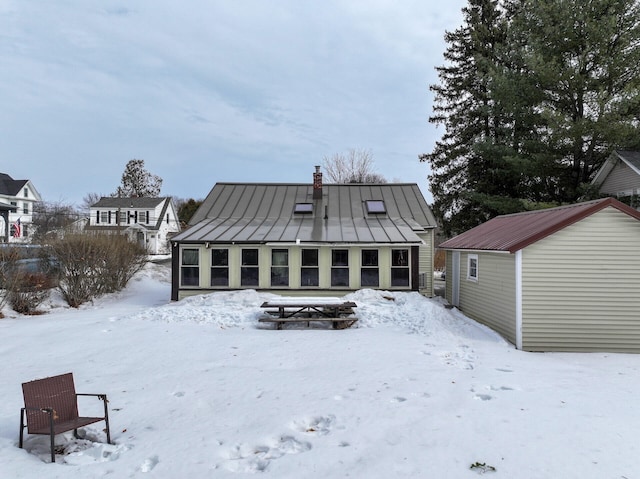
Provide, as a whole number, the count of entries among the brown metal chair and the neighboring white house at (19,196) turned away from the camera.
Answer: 0

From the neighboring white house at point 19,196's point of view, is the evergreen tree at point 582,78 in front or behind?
in front

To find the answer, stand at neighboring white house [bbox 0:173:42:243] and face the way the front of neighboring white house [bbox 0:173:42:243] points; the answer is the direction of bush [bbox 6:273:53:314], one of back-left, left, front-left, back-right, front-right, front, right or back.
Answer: front-right

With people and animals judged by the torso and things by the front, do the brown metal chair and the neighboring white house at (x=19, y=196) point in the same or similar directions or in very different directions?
same or similar directions

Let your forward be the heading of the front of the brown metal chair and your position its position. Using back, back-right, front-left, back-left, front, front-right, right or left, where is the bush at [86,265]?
back-left

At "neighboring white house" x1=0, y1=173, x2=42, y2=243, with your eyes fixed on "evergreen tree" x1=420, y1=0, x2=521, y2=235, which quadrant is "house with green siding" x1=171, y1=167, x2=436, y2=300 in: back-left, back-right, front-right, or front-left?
front-right

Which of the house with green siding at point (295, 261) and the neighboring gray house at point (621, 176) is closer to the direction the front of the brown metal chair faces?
the neighboring gray house

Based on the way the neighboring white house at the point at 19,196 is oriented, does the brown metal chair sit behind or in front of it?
in front

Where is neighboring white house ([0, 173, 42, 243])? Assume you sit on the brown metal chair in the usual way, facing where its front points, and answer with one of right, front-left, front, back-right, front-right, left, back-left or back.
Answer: back-left

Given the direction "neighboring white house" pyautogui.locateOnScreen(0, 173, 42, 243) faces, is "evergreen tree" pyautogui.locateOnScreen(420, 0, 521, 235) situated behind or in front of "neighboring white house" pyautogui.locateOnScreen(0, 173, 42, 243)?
in front

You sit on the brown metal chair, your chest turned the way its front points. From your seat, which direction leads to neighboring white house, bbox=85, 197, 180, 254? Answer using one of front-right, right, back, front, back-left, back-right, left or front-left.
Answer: back-left

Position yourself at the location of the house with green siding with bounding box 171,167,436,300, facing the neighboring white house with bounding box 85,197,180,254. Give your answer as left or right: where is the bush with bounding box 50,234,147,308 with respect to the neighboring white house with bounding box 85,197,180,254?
left
